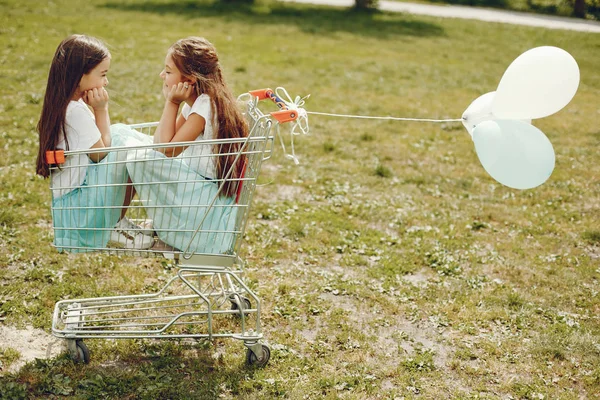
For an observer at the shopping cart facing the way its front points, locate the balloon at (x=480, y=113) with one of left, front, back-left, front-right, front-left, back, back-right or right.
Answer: back

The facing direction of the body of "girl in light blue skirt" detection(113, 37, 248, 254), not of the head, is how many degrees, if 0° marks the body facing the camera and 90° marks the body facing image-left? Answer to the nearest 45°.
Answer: approximately 90°

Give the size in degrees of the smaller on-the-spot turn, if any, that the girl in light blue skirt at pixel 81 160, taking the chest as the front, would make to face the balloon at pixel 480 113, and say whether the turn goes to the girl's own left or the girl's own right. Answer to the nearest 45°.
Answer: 0° — they already face it

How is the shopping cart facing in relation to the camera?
to the viewer's left

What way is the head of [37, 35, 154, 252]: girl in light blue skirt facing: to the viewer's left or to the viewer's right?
to the viewer's right

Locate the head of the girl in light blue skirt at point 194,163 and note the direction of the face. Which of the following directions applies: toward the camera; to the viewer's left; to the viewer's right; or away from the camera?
to the viewer's left

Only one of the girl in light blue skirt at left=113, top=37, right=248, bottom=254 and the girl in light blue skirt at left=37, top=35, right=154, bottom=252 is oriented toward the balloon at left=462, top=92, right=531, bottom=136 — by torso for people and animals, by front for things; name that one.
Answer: the girl in light blue skirt at left=37, top=35, right=154, bottom=252

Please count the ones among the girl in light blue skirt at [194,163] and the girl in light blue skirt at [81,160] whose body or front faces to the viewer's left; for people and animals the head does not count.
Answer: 1

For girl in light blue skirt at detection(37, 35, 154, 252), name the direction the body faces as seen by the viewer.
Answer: to the viewer's right

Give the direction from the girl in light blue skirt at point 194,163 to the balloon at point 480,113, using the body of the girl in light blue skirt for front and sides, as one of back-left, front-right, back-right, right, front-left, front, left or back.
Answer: back

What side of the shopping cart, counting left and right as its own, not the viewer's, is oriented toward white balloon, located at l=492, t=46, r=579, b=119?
back

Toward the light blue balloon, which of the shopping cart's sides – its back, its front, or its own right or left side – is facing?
back

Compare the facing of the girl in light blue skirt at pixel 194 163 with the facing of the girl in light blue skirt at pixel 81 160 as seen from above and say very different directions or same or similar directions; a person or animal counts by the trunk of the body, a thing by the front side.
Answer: very different directions
